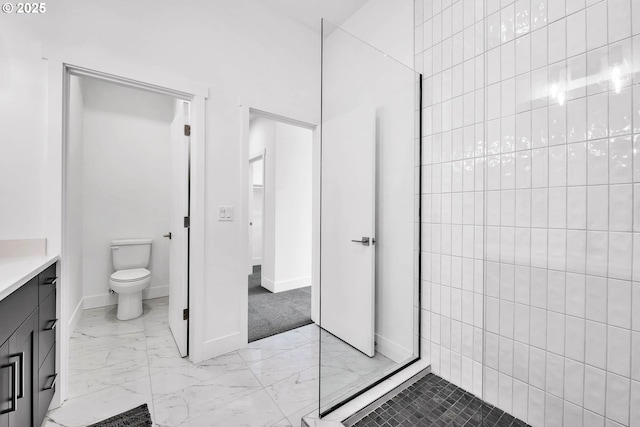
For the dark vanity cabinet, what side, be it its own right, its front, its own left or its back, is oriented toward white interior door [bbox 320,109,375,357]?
front

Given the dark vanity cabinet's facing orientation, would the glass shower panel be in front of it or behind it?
in front

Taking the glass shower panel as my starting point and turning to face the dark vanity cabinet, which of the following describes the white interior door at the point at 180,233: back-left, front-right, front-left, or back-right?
front-right

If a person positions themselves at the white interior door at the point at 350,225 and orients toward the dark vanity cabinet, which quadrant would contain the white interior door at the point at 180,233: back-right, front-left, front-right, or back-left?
front-right

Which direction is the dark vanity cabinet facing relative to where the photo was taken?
to the viewer's right

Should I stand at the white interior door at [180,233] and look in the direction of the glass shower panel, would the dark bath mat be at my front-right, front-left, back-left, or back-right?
front-right

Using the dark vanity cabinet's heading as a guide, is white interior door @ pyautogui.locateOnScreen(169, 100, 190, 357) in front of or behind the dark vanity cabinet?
in front

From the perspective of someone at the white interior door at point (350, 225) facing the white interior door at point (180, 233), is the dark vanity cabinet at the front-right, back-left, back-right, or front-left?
front-left
